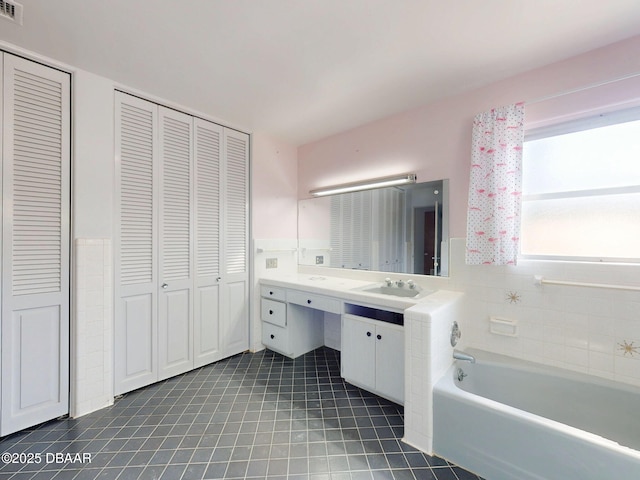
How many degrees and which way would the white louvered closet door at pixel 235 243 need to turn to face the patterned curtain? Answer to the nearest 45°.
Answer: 0° — it already faces it

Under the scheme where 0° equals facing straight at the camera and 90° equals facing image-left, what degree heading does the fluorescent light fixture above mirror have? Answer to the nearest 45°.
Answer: approximately 45°

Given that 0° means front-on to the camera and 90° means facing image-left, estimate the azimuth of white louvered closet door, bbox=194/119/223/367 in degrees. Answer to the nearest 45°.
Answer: approximately 315°

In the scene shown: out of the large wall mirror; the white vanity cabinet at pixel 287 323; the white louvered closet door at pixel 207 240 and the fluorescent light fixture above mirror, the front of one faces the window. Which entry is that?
the white louvered closet door

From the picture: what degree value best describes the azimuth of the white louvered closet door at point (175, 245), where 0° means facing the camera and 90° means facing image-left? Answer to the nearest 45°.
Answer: approximately 315°

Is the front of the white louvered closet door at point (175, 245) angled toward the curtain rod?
yes

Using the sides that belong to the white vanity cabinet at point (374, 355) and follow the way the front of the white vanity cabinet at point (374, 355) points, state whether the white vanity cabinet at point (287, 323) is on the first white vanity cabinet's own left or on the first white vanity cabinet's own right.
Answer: on the first white vanity cabinet's own right

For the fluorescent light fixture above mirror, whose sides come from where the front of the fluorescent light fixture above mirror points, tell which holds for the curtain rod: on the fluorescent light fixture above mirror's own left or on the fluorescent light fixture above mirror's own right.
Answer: on the fluorescent light fixture above mirror's own left
